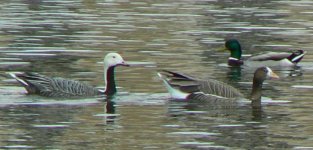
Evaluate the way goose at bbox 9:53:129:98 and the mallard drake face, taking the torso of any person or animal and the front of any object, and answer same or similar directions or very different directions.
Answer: very different directions

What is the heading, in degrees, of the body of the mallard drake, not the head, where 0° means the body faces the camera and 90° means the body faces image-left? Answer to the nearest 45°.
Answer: approximately 90°

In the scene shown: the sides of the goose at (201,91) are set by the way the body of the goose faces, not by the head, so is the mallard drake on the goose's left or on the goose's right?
on the goose's left

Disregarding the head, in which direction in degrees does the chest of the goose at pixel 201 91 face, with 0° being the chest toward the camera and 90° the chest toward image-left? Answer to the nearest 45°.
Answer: approximately 270°

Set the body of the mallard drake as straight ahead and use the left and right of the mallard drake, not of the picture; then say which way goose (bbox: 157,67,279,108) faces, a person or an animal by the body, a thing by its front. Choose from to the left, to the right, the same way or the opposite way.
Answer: the opposite way

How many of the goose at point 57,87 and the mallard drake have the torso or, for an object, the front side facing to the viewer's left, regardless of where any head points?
1

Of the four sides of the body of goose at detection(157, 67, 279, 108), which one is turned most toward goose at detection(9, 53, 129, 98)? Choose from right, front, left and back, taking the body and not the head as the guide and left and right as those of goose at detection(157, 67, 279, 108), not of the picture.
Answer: back

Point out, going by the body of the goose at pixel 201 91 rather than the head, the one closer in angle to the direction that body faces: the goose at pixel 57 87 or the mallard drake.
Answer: the mallard drake

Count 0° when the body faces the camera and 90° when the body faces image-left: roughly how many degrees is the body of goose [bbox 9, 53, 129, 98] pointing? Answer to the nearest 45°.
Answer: approximately 270°
